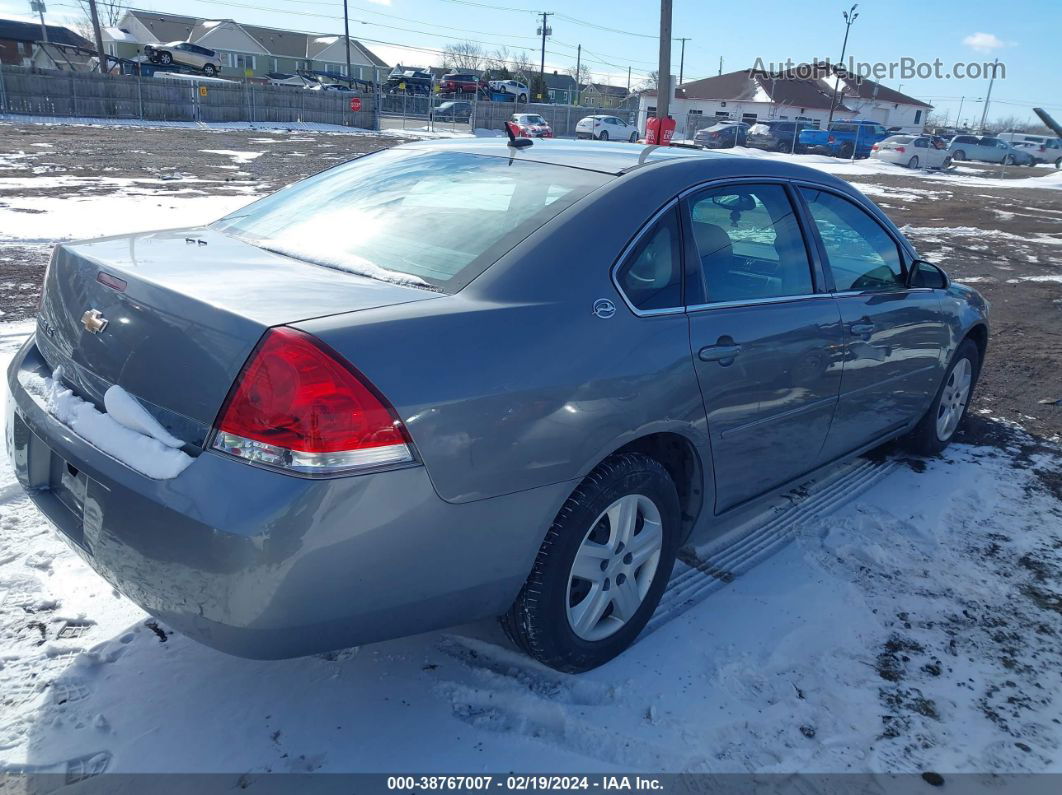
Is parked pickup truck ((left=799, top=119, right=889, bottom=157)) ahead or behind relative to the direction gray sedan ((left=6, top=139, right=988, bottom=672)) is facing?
ahead

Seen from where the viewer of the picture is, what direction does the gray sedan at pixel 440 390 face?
facing away from the viewer and to the right of the viewer

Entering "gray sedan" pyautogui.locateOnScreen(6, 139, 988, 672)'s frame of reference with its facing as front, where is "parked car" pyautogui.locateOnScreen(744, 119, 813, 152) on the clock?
The parked car is roughly at 11 o'clock from the gray sedan.

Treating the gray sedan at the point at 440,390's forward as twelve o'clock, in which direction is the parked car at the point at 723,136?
The parked car is roughly at 11 o'clock from the gray sedan.

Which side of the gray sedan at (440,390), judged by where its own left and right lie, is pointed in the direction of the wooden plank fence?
left

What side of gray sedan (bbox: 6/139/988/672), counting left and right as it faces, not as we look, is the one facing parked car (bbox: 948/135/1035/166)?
front

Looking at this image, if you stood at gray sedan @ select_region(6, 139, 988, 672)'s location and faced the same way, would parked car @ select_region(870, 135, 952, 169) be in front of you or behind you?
in front

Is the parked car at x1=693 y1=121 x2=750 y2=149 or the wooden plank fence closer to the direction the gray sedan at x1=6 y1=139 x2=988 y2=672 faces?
the parked car

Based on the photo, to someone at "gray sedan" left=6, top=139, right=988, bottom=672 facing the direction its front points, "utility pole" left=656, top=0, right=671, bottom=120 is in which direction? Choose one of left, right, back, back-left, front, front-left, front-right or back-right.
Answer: front-left
